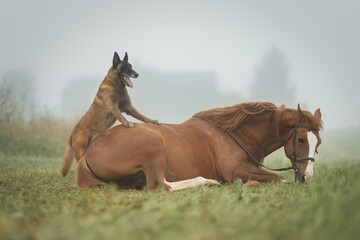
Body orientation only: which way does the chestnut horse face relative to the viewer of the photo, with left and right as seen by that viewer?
facing to the right of the viewer

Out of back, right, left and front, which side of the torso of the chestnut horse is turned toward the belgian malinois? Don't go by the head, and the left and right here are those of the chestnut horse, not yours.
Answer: back
